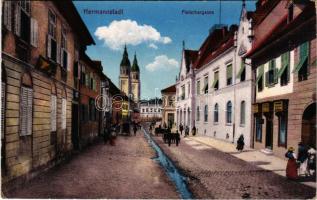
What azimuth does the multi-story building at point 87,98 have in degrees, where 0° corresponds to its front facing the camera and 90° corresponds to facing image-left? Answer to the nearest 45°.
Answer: approximately 270°
